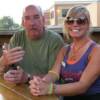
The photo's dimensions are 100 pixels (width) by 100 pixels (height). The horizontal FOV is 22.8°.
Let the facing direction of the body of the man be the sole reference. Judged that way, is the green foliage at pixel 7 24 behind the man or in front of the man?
behind

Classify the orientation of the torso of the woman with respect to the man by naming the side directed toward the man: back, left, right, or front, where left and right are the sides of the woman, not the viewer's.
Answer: right

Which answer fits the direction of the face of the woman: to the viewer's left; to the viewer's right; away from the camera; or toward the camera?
toward the camera

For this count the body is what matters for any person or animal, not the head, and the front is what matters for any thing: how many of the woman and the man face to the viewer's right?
0

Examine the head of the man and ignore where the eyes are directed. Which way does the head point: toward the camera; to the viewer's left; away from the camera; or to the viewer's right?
toward the camera

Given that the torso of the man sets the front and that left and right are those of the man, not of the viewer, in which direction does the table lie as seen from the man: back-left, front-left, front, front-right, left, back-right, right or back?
front

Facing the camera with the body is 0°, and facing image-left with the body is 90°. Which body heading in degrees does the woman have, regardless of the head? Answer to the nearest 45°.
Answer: approximately 45°

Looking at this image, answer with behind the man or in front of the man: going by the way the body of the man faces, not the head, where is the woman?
in front

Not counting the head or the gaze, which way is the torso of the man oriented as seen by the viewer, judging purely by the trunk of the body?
toward the camera
